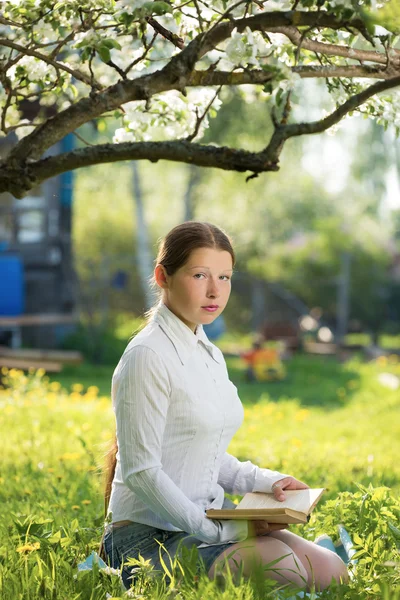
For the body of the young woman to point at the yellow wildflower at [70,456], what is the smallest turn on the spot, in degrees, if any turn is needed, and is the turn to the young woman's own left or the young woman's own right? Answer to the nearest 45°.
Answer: approximately 135° to the young woman's own left

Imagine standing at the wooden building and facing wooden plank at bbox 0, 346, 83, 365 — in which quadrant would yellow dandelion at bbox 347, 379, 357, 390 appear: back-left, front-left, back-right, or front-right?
front-left

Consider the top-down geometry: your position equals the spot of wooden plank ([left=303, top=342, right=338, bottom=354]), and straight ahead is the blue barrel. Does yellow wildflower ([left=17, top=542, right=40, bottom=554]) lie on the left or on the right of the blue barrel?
left

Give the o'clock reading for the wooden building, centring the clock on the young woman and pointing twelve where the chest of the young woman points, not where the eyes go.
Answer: The wooden building is roughly at 7 o'clock from the young woman.

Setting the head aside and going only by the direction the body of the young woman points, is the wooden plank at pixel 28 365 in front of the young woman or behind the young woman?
behind

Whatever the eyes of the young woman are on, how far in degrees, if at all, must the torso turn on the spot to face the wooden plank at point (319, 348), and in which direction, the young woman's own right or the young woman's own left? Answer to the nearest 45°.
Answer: approximately 135° to the young woman's own left

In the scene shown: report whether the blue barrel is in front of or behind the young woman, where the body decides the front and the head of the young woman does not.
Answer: behind

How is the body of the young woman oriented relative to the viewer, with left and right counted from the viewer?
facing the viewer and to the right of the viewer
